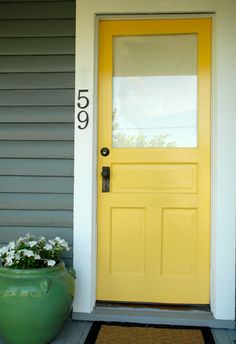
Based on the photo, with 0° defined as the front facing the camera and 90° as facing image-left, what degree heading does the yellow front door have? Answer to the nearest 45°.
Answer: approximately 0°
